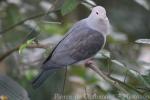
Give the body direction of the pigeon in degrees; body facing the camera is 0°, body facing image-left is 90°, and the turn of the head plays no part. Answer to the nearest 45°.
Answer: approximately 270°
